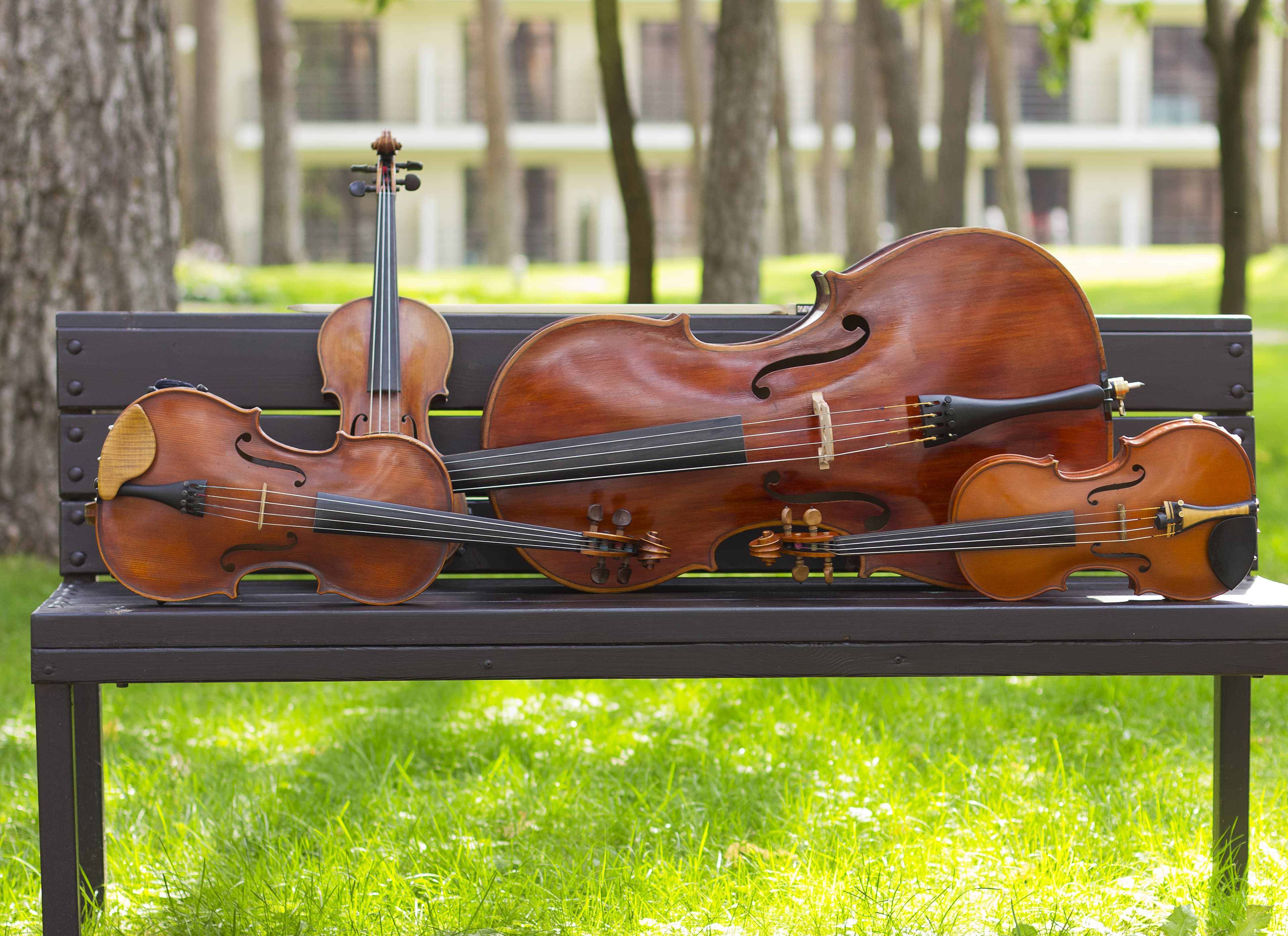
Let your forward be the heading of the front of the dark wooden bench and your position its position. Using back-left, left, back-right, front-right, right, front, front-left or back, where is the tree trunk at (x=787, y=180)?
back

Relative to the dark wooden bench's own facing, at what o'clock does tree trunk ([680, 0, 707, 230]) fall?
The tree trunk is roughly at 6 o'clock from the dark wooden bench.

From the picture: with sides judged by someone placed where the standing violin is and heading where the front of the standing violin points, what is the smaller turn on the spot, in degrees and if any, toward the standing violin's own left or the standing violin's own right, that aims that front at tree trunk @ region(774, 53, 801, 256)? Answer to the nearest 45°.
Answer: approximately 180°

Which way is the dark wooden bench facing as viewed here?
toward the camera

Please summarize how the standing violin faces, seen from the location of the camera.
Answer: facing the viewer
